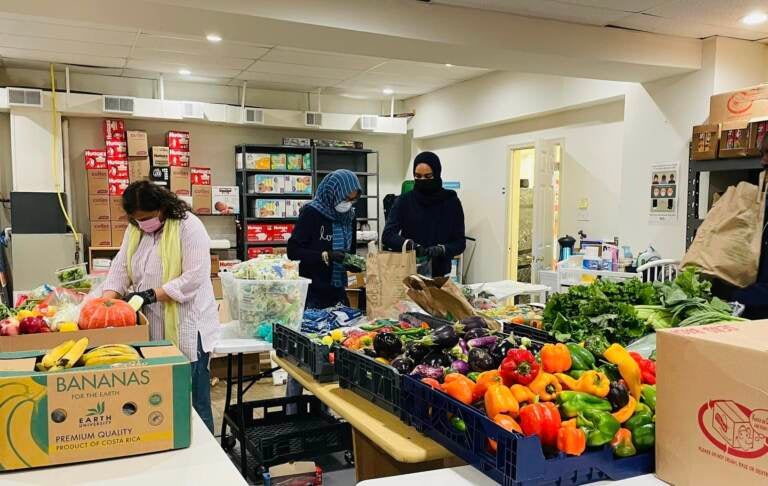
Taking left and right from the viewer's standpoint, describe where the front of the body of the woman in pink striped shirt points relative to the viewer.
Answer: facing the viewer and to the left of the viewer

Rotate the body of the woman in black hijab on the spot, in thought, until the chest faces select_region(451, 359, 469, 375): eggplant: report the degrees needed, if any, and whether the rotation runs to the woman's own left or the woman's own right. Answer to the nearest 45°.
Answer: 0° — they already face it

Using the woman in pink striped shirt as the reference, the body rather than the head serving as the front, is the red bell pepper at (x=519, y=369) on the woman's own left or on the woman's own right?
on the woman's own left

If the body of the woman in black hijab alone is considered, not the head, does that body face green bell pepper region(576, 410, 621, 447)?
yes

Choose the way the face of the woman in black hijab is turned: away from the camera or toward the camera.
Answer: toward the camera

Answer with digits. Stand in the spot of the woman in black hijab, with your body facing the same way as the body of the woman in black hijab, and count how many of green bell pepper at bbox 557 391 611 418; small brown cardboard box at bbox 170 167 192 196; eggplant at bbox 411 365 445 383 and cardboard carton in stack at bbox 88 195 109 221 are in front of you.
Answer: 2

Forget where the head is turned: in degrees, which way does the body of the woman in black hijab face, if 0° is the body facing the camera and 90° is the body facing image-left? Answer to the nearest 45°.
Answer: approximately 0°

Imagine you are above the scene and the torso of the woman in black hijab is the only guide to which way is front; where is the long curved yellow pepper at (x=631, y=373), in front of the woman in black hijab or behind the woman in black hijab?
in front

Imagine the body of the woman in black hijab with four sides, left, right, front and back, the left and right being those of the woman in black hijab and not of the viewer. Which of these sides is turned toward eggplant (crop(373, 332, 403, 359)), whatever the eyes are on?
front

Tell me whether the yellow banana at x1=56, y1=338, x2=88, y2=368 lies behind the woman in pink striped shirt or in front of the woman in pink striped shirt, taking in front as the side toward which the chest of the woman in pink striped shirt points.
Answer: in front

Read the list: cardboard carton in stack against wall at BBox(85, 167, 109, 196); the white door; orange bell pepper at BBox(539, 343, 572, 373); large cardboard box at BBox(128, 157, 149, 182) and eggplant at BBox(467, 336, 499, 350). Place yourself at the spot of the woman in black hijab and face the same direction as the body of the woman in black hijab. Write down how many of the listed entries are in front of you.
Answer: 2

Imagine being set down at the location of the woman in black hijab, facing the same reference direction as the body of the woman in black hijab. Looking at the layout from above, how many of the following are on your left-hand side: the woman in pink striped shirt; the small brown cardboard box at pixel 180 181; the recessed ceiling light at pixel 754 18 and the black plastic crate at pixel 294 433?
1

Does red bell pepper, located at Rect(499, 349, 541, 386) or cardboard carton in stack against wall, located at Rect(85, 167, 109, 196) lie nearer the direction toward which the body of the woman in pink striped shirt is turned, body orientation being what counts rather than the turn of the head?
the red bell pepper
